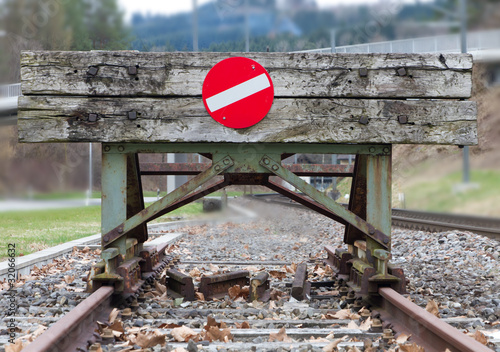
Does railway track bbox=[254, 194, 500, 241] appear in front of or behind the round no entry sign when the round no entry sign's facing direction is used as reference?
behind

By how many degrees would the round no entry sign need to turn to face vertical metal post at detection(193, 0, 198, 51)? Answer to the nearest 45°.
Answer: approximately 180°

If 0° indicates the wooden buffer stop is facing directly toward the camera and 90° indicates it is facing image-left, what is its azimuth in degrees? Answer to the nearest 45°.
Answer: approximately 0°

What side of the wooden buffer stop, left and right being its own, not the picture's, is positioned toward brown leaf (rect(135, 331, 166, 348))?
front

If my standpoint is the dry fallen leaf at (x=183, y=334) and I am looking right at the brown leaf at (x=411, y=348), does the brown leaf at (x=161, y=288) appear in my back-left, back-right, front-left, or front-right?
back-left

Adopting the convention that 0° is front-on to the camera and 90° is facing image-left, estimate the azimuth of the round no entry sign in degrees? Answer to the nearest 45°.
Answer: approximately 0°

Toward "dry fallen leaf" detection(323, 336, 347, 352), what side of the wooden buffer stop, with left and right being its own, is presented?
front

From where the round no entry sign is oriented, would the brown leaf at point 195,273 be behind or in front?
behind
